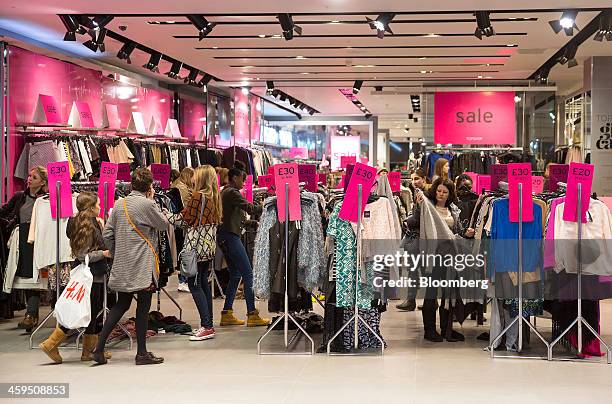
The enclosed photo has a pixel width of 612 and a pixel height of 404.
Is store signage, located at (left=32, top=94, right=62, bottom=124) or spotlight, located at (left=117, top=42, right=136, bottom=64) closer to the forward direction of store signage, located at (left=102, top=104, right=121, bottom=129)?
the spotlight

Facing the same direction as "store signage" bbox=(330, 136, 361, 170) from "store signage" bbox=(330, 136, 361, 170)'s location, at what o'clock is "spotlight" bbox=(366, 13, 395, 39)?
The spotlight is roughly at 12 o'clock from the store signage.

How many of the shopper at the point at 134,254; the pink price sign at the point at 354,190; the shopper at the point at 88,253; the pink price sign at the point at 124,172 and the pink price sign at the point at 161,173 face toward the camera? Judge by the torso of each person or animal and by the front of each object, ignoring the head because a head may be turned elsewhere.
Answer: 3

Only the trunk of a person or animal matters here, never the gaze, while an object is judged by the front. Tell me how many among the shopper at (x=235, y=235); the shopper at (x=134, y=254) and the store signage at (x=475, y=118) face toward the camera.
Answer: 1

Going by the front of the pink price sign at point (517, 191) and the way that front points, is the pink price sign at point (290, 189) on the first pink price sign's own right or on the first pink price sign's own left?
on the first pink price sign's own right

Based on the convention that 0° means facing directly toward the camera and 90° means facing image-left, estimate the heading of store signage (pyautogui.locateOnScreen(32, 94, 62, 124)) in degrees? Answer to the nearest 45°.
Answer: approximately 315°

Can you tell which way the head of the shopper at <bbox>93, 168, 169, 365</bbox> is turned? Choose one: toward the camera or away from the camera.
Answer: away from the camera

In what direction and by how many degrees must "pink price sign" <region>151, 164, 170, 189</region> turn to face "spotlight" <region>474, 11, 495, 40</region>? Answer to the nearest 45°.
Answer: approximately 90° to its left
